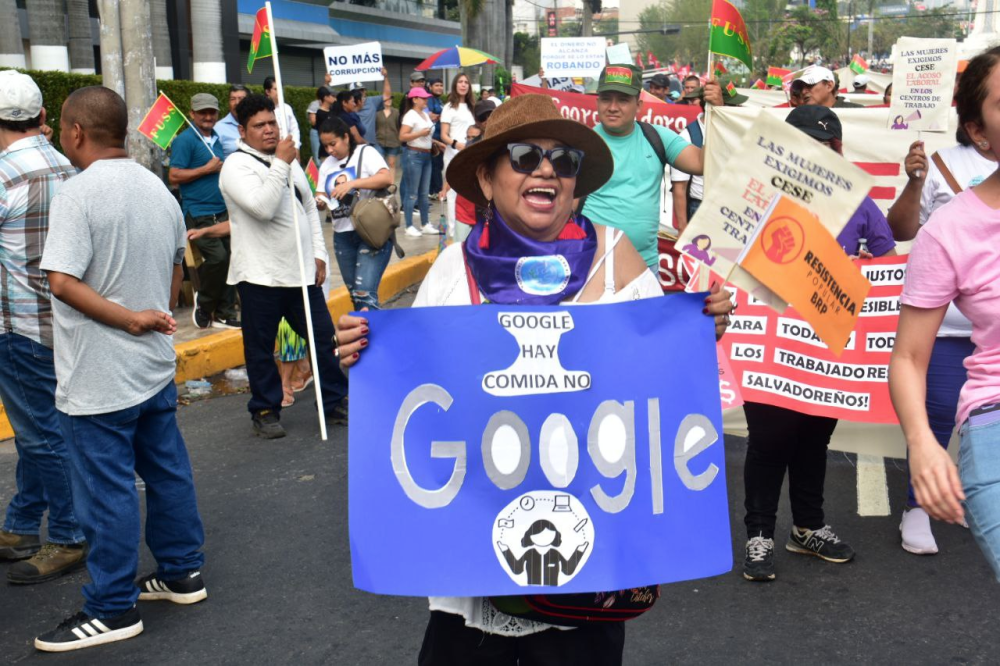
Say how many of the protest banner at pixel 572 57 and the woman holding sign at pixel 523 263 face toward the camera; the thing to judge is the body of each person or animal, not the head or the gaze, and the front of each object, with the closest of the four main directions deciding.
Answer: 2

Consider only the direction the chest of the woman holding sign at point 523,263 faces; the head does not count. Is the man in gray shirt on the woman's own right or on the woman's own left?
on the woman's own right

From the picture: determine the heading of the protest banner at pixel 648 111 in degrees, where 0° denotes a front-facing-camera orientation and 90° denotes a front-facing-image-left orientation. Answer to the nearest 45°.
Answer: approximately 0°

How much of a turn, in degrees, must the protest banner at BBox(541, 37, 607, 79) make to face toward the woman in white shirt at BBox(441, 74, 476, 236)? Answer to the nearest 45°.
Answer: approximately 45° to its right

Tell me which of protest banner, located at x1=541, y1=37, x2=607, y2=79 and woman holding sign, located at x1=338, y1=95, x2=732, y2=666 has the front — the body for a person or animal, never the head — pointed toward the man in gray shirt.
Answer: the protest banner

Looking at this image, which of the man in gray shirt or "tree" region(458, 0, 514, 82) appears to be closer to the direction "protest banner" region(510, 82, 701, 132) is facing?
the man in gray shirt

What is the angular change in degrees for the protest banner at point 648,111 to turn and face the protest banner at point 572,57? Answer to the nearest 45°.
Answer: approximately 180°

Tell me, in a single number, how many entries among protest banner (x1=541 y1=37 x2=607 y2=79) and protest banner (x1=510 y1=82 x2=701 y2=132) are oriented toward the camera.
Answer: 2
